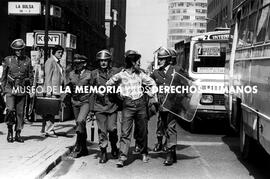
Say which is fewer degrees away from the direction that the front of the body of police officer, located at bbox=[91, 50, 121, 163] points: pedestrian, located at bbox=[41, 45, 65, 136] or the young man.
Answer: the young man

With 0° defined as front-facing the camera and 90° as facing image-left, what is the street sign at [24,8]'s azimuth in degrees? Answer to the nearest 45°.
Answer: approximately 0°

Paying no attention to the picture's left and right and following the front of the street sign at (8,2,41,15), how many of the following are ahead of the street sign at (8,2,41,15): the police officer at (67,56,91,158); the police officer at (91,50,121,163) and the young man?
3
